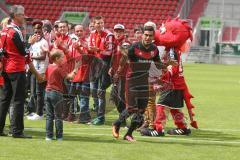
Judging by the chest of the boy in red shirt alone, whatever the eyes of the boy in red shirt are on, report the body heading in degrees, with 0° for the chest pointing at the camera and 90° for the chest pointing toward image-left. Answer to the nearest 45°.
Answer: approximately 225°

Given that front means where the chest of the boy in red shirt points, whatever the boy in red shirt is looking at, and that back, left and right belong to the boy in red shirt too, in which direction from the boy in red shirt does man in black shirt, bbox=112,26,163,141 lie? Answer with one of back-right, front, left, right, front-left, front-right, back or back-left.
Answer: front-right
